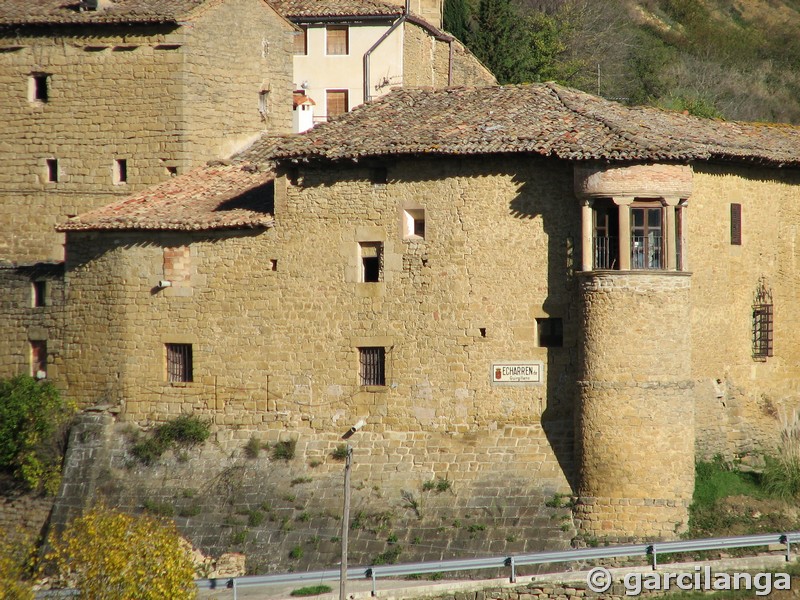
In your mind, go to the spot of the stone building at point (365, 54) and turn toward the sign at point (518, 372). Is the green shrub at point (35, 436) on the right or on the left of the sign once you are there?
right

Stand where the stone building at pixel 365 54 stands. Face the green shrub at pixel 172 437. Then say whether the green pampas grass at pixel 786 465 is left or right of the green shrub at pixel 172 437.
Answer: left

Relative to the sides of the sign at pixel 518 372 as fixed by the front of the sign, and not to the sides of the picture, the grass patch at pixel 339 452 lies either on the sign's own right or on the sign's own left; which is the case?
on the sign's own right

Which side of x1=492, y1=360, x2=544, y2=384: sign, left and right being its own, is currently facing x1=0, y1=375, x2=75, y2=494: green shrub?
right

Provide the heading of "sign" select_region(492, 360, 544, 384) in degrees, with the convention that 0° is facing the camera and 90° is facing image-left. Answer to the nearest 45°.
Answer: approximately 0°

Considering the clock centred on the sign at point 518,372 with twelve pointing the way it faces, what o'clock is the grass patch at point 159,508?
The grass patch is roughly at 3 o'clock from the sign.

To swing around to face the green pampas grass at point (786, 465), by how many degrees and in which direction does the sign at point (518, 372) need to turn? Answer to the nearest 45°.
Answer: approximately 90° to its left

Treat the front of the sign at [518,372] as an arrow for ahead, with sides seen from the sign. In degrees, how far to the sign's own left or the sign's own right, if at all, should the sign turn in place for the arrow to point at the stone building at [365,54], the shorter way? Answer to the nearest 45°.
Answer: approximately 180°
